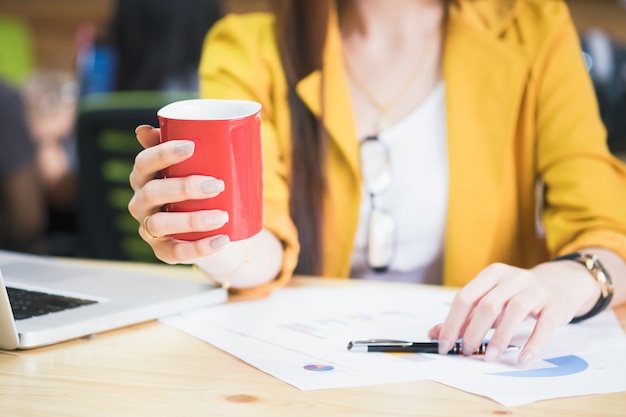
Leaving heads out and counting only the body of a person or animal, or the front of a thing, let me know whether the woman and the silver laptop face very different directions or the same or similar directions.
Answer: very different directions

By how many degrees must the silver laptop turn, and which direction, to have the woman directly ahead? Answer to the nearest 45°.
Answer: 0° — it already faces them

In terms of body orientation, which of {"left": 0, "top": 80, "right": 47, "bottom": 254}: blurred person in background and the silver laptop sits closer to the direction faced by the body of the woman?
the silver laptop

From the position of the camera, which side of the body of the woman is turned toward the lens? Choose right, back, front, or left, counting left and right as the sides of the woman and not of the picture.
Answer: front

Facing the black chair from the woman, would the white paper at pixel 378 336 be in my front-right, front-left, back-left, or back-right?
back-left

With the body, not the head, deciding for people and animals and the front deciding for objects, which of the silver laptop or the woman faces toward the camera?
the woman

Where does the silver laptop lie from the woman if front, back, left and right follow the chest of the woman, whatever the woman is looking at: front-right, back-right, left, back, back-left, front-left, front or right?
front-right

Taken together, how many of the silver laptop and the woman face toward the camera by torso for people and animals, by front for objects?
1

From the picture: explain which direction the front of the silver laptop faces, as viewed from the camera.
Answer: facing away from the viewer and to the right of the viewer

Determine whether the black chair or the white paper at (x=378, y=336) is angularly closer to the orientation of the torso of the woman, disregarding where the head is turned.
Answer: the white paper

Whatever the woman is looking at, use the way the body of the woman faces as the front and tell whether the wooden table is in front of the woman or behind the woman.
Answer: in front

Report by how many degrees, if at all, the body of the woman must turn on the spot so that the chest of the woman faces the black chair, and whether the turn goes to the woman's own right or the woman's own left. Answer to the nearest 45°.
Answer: approximately 135° to the woman's own right

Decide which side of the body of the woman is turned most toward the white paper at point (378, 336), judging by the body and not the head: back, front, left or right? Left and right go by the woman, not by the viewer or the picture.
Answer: front

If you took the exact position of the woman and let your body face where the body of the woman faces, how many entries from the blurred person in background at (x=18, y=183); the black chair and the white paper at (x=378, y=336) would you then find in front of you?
1

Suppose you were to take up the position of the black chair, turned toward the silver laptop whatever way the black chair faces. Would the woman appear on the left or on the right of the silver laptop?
left
